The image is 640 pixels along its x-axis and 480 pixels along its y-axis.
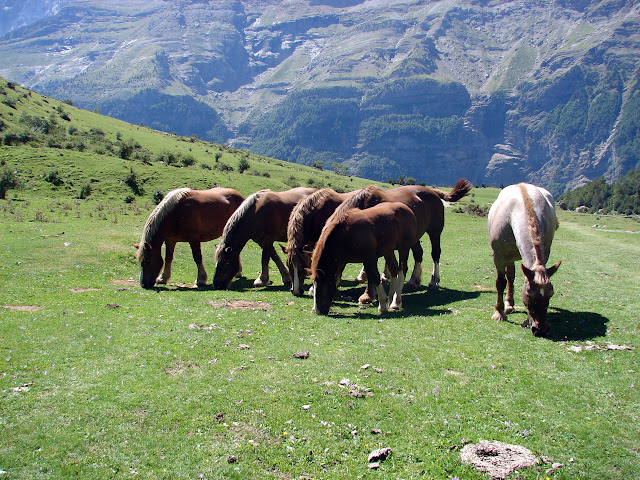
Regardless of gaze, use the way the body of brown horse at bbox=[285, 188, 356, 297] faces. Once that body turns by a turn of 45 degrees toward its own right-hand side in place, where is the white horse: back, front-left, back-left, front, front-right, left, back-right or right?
back-left

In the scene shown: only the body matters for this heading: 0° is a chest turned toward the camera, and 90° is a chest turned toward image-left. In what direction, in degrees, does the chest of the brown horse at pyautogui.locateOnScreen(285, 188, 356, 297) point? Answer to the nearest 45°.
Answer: approximately 45°

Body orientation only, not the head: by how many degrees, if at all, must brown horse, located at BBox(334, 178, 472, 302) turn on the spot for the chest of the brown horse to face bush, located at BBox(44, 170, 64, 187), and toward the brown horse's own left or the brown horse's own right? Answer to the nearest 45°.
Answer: approximately 45° to the brown horse's own right

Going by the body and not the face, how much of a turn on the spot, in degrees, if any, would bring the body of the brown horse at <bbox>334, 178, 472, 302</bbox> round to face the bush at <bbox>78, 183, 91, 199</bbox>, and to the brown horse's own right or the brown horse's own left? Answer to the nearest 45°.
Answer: approximately 45° to the brown horse's own right

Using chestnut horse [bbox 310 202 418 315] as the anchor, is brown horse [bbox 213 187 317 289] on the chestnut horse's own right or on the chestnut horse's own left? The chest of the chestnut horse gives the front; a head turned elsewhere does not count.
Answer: on the chestnut horse's own right

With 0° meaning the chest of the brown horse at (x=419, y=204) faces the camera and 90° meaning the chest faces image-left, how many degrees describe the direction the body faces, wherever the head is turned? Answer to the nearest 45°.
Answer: approximately 90°
